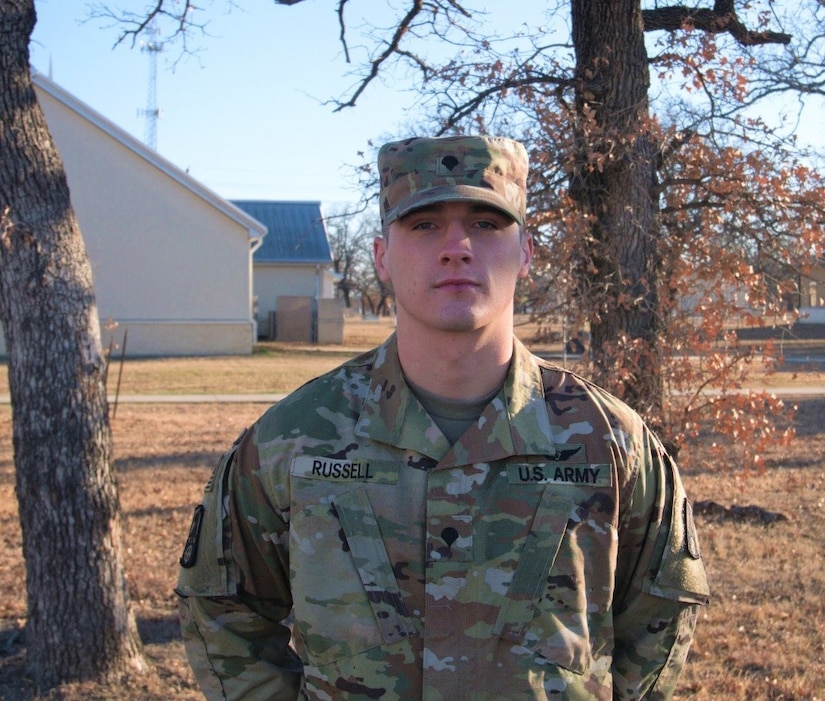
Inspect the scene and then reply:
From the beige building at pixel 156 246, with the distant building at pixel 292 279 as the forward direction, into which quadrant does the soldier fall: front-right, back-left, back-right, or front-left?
back-right

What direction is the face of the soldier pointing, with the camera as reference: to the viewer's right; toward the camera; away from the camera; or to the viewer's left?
toward the camera

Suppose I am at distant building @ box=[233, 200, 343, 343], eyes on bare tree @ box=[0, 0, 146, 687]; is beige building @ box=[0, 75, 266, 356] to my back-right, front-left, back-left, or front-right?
front-right

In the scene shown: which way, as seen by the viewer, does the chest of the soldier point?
toward the camera

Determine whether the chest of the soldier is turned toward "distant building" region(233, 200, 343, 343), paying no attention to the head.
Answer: no

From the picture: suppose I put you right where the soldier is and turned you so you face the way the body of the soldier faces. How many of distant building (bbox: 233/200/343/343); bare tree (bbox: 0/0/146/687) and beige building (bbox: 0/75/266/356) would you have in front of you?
0

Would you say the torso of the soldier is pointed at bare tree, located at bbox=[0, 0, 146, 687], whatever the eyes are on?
no

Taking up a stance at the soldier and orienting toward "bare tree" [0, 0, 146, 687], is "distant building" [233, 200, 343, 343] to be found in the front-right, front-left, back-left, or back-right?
front-right

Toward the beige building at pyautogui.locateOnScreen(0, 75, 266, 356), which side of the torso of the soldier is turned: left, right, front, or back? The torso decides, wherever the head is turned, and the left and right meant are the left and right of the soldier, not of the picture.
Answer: back
